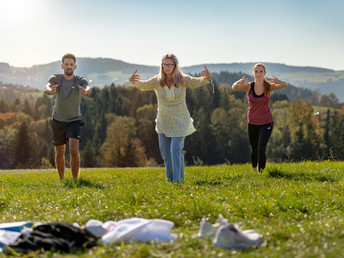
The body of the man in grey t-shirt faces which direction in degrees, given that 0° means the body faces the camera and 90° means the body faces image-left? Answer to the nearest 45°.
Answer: approximately 0°

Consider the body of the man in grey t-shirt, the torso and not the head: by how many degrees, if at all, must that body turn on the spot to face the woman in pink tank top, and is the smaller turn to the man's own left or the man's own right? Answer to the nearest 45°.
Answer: approximately 90° to the man's own left

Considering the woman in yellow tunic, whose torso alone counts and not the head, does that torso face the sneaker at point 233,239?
yes

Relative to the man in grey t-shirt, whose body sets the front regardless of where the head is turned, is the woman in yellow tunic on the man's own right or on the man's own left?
on the man's own left

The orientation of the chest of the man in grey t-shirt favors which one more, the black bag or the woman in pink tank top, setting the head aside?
the black bag

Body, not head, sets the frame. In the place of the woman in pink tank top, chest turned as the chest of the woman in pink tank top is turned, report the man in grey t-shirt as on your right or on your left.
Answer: on your right

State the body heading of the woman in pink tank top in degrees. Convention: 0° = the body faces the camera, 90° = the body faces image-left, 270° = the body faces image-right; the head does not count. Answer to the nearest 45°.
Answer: approximately 0°
